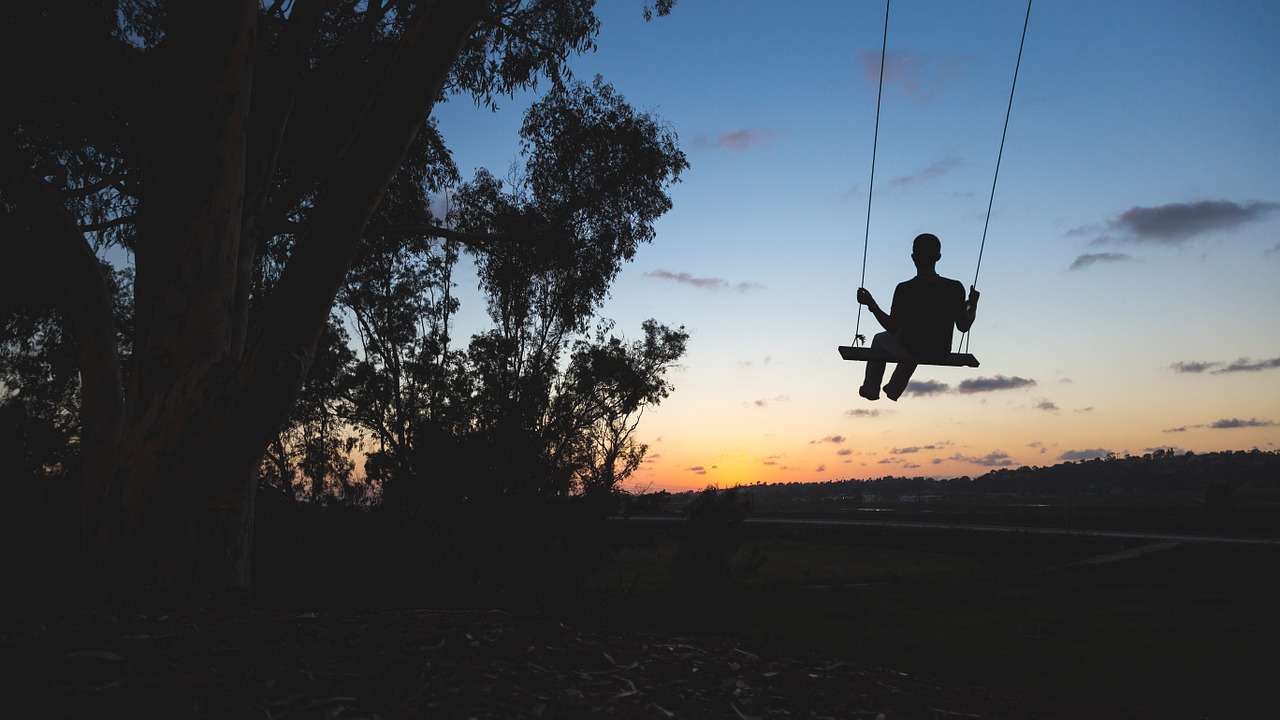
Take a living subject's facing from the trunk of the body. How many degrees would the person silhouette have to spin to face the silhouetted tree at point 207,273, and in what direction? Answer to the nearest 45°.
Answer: approximately 90° to its left

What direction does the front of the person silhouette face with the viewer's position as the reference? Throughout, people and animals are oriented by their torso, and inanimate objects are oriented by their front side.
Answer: facing away from the viewer and to the left of the viewer
